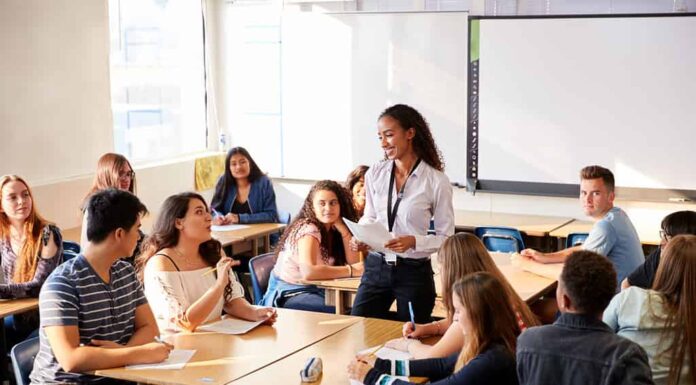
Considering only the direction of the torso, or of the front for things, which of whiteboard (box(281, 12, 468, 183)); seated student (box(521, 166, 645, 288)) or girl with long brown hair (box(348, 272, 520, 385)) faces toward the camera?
the whiteboard

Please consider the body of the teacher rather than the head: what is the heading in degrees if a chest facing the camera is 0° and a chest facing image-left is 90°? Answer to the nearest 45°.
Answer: approximately 45°

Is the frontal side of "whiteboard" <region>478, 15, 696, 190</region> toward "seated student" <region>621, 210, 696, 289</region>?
yes

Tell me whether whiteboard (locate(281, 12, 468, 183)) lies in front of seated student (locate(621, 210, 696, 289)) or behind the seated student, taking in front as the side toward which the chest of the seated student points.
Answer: in front

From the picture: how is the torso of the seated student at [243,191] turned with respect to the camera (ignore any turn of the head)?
toward the camera

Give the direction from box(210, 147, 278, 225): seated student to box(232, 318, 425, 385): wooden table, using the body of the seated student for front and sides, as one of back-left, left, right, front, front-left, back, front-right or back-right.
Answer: front

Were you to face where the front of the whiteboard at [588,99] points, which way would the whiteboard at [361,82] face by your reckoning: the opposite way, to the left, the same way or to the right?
the same way

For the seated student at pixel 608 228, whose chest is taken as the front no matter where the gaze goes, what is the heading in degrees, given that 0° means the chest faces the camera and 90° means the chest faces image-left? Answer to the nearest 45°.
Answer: approximately 90°

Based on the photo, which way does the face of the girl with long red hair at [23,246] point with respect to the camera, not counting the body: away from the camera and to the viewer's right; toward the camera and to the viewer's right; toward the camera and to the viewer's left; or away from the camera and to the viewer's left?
toward the camera and to the viewer's right

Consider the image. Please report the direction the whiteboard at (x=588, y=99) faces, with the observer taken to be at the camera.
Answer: facing the viewer
